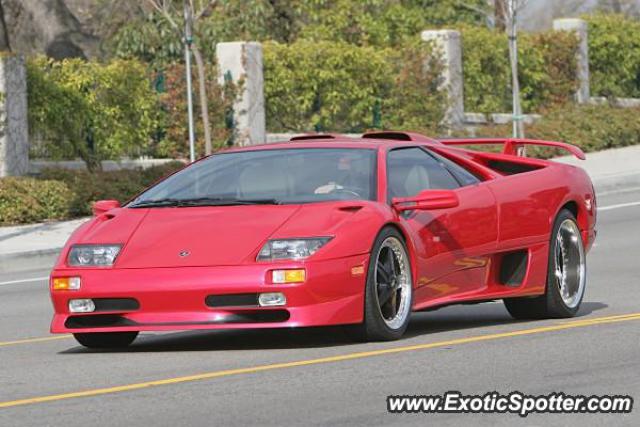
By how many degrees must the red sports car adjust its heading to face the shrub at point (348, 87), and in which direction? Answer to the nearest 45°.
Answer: approximately 135° to its right

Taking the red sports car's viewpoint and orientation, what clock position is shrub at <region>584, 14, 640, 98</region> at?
The shrub is roughly at 5 o'clock from the red sports car.

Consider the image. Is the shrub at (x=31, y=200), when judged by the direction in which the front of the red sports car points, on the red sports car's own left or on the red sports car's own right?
on the red sports car's own right

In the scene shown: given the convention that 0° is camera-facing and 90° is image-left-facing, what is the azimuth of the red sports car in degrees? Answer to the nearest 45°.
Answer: approximately 45°

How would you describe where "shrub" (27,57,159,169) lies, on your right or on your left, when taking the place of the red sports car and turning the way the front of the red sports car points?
on your right

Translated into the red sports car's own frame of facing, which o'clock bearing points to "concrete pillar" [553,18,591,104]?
The concrete pillar is roughly at 5 o'clock from the red sports car.

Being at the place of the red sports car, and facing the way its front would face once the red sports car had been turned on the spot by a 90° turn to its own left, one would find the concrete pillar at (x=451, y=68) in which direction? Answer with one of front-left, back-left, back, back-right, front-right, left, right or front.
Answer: back-left

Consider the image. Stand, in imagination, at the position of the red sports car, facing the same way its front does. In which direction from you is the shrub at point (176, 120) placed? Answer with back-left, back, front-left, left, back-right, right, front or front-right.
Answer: back-right
